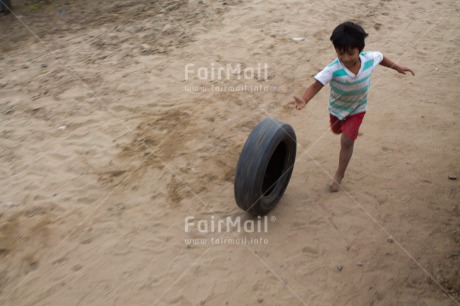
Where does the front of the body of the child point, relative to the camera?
toward the camera

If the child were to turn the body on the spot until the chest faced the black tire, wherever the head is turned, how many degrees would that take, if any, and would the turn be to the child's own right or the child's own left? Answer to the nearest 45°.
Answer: approximately 45° to the child's own right
